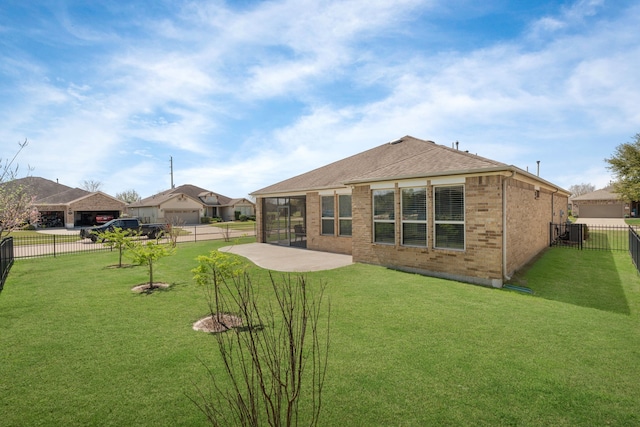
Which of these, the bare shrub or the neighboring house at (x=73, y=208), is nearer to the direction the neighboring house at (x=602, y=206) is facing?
the bare shrub

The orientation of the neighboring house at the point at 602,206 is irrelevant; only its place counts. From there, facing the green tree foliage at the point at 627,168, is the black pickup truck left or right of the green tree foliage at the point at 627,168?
right

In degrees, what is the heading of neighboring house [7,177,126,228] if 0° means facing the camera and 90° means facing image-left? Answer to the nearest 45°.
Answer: approximately 0°

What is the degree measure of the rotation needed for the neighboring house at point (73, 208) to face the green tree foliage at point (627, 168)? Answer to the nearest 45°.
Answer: approximately 45° to its left

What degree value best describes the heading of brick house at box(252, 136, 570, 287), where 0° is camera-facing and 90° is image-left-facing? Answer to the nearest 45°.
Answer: approximately 225°

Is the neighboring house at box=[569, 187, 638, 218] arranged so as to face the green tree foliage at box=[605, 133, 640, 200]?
yes

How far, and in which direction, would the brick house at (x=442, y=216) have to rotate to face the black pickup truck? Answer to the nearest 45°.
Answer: approximately 90° to its left

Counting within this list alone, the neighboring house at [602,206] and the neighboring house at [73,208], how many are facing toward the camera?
2

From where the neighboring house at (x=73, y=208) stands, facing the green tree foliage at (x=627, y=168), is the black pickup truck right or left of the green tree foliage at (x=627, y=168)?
right

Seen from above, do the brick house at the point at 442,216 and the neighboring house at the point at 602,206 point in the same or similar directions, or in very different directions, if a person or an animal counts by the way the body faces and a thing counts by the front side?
very different directions

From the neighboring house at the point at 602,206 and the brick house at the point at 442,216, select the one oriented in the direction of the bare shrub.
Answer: the neighboring house
